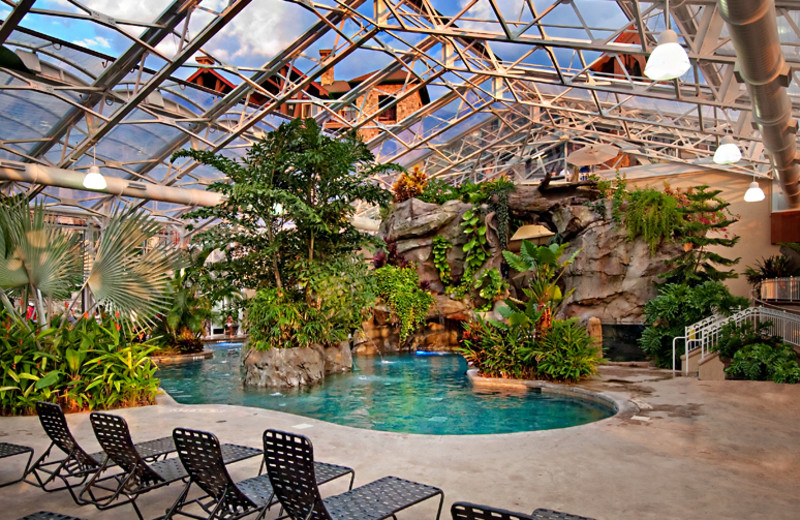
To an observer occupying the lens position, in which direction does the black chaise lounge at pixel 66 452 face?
facing away from the viewer and to the right of the viewer

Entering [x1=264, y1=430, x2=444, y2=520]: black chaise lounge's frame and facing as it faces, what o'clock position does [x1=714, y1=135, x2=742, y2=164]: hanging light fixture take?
The hanging light fixture is roughly at 12 o'clock from the black chaise lounge.

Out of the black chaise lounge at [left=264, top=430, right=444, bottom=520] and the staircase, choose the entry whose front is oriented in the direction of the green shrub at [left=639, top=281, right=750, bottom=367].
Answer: the black chaise lounge

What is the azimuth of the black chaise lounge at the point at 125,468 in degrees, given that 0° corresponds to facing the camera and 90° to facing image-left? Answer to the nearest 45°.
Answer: approximately 225°

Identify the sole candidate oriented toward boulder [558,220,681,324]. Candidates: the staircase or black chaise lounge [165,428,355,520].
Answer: the black chaise lounge

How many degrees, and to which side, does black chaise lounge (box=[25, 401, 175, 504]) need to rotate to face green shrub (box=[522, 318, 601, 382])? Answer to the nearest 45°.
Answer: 0° — it already faces it

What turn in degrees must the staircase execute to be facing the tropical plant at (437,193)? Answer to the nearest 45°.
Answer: approximately 90° to its right

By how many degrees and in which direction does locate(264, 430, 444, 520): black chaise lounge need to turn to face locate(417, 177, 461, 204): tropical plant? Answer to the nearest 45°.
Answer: approximately 45° to its left
